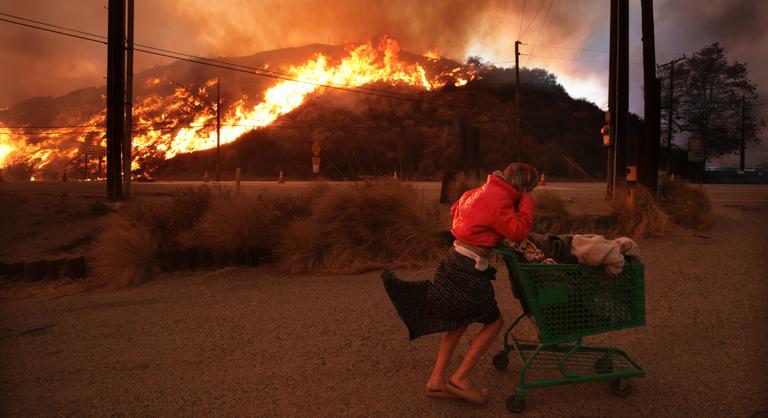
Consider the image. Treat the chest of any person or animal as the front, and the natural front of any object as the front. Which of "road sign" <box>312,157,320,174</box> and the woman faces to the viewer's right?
the woman

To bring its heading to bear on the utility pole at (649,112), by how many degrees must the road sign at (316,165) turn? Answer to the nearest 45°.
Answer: approximately 45° to its left

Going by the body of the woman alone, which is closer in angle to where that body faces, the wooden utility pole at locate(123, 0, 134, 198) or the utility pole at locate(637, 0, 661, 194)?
the utility pole

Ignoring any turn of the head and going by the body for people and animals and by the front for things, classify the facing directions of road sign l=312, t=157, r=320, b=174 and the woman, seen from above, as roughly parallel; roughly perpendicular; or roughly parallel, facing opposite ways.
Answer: roughly perpendicular

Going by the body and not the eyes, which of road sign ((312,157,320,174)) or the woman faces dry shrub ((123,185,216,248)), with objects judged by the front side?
the road sign

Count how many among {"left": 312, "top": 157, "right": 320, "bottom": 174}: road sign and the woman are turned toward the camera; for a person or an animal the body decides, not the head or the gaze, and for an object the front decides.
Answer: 1

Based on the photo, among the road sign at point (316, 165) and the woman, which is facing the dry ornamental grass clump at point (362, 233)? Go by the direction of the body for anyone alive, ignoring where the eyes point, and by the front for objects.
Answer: the road sign

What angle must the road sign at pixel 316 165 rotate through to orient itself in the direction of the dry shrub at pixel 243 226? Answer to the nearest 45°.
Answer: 0° — it already faces it

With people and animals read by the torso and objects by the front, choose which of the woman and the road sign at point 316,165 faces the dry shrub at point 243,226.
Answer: the road sign

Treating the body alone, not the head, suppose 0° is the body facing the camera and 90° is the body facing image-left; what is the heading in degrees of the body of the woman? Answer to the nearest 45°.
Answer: approximately 270°

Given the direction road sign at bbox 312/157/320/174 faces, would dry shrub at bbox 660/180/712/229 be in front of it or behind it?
in front
